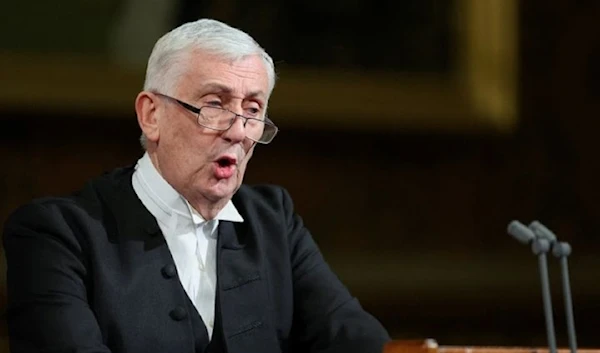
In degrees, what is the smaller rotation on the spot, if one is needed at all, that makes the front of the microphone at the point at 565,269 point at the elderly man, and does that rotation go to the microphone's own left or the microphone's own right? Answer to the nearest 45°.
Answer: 0° — it already faces them

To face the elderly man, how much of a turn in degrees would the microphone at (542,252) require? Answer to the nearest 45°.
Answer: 0° — it already faces them

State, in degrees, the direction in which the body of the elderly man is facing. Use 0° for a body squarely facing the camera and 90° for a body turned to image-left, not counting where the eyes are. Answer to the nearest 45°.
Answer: approximately 315°

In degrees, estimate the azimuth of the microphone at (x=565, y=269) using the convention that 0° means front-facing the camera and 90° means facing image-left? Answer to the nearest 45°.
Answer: approximately 90°

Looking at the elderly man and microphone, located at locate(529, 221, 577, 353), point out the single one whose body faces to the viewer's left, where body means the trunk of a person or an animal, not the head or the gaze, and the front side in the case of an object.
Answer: the microphone

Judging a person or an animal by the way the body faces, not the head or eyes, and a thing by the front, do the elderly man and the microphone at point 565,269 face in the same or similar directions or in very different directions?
very different directions

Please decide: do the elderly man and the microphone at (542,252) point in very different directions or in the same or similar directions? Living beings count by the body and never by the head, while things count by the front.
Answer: very different directions

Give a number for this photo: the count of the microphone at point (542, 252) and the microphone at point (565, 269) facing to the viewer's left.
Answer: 2

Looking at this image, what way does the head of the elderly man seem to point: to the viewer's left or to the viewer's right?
to the viewer's right

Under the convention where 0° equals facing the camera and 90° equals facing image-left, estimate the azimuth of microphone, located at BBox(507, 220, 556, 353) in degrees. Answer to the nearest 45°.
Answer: approximately 90°

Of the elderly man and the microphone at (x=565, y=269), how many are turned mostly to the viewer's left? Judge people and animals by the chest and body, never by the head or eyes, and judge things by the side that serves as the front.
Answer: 1
